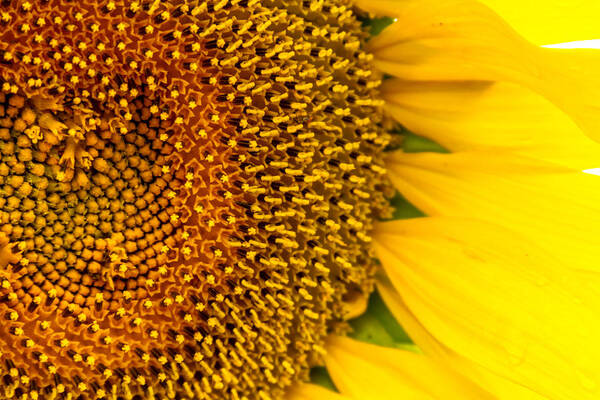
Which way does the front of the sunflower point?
toward the camera
